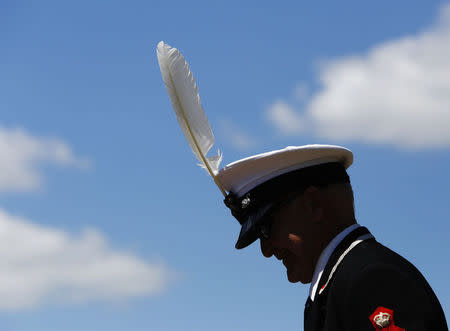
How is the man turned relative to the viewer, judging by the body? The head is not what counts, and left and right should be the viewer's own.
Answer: facing to the left of the viewer
